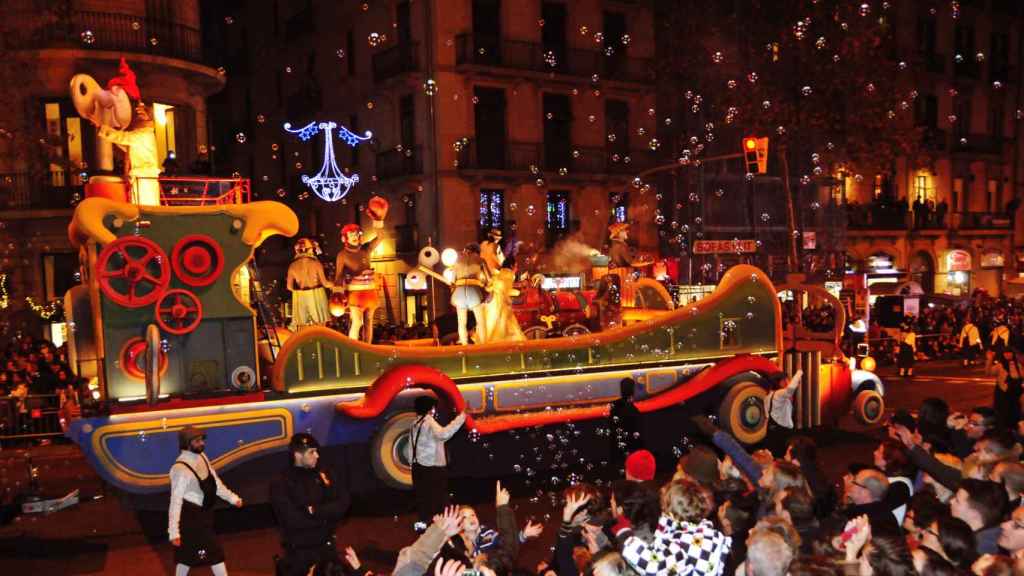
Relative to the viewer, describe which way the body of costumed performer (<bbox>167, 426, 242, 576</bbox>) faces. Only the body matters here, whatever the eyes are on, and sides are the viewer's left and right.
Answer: facing the viewer and to the right of the viewer

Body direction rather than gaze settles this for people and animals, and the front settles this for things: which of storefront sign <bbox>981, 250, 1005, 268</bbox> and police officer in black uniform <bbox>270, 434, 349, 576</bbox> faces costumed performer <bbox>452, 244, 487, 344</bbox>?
the storefront sign

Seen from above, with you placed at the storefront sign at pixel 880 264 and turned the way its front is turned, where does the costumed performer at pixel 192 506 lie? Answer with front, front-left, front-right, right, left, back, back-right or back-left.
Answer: front

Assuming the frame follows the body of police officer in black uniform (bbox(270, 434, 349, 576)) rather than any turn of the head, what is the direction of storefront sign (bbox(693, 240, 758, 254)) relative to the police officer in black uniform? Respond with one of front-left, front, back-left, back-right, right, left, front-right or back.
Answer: left

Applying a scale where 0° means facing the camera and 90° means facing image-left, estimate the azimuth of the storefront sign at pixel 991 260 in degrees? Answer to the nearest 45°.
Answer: approximately 0°

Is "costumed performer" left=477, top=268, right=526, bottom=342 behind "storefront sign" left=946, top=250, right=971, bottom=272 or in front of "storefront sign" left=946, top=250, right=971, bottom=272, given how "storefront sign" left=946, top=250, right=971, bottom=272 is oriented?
in front

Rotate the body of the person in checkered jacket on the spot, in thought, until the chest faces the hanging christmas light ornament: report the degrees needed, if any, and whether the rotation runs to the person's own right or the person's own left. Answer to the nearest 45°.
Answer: approximately 45° to the person's own left

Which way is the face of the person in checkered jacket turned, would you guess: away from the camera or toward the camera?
away from the camera

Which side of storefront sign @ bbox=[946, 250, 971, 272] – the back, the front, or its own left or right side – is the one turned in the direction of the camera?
front

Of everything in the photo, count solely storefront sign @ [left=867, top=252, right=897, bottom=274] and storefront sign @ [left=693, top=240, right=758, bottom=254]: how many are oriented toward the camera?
2

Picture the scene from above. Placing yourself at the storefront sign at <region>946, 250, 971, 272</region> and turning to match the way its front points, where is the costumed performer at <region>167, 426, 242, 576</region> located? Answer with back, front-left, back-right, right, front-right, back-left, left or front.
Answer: front

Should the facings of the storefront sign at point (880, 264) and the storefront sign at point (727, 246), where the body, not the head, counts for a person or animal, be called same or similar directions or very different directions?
same or similar directions

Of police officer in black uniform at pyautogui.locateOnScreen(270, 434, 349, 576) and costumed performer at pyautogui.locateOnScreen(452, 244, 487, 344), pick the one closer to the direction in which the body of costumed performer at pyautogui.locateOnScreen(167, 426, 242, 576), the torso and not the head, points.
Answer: the police officer in black uniform

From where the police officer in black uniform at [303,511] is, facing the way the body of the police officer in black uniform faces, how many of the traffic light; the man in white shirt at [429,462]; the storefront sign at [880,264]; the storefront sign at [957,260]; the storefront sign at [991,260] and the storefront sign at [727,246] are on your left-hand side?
6

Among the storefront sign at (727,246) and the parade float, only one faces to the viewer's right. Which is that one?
the parade float

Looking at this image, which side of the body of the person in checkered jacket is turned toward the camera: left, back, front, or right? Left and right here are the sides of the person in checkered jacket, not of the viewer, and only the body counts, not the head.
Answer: back
